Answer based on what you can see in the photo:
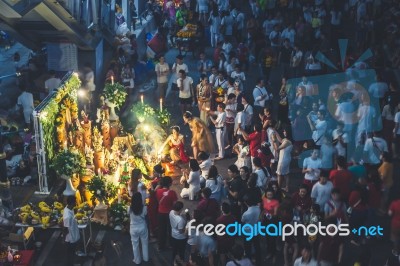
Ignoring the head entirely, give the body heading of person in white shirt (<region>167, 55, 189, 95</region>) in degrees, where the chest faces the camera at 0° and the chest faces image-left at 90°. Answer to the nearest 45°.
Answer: approximately 0°

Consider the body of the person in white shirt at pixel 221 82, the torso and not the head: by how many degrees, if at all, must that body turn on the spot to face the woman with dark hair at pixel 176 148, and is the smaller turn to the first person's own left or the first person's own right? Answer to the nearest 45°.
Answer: approximately 45° to the first person's own right

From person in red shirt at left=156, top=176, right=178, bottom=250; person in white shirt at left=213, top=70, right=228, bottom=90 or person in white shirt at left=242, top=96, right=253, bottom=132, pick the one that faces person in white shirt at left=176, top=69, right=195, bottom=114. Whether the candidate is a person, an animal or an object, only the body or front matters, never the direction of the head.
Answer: the person in red shirt

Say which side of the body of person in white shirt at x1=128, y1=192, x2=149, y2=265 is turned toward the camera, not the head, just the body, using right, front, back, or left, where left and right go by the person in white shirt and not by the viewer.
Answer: back

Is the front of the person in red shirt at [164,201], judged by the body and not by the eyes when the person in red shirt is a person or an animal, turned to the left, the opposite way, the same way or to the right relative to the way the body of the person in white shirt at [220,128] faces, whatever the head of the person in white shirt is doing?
to the right

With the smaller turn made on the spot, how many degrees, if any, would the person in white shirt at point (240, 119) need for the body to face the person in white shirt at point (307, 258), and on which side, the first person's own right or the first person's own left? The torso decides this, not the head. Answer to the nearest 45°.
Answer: approximately 90° to the first person's own left

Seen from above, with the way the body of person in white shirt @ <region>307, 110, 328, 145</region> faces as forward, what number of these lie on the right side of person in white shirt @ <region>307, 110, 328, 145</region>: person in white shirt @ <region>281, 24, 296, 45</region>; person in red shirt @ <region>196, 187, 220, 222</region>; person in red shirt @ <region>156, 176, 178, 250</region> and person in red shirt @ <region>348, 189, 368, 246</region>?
1

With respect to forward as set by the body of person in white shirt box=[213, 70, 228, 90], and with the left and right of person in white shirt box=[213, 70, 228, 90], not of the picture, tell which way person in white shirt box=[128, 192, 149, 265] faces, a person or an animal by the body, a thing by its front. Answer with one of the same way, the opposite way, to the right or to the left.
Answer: the opposite way

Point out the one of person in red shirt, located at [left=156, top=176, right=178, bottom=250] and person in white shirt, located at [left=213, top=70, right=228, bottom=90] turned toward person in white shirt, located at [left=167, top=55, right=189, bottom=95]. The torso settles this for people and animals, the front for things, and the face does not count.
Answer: the person in red shirt

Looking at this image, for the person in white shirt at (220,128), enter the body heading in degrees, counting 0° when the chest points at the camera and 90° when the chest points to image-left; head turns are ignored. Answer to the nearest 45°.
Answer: approximately 90°

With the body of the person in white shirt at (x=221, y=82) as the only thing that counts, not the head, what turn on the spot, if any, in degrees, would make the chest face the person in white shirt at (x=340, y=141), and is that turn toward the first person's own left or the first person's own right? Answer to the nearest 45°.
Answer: approximately 45° to the first person's own left
